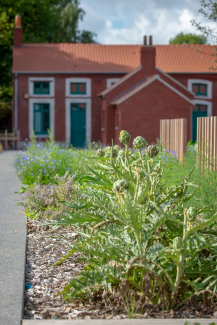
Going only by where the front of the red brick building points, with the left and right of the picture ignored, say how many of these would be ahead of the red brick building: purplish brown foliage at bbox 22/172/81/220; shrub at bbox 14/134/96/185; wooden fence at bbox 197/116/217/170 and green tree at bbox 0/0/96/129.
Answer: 3

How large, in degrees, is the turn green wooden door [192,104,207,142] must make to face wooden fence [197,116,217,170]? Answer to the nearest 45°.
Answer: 0° — it already faces it

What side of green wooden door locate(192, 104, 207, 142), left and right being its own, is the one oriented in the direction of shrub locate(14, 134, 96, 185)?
front

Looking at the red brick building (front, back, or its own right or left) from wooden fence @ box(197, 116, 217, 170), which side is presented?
front

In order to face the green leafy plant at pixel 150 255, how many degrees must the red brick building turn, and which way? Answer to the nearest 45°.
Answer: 0° — it already faces it

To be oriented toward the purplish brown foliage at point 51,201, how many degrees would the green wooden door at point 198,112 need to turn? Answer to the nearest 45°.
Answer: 0° — it already faces it

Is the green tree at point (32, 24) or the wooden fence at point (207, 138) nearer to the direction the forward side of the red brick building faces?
the wooden fence

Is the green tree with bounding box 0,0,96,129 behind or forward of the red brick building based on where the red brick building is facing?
behind

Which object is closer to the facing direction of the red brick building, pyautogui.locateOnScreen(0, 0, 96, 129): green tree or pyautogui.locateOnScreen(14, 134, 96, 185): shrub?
the shrub
